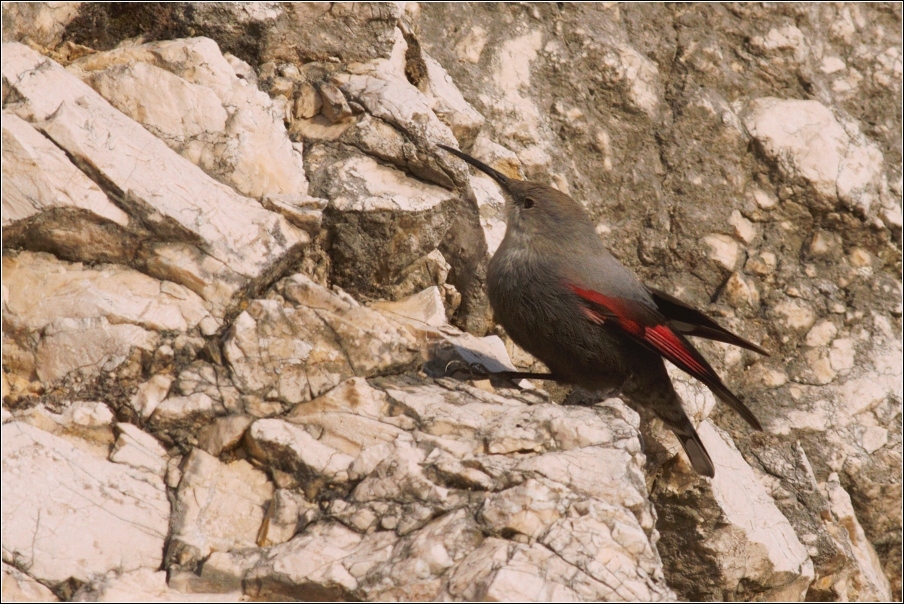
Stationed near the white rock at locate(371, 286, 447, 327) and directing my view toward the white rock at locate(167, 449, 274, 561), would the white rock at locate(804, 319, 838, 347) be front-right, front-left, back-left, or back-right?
back-left

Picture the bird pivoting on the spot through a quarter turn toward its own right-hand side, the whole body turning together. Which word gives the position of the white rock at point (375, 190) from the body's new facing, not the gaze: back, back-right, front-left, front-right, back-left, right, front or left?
left

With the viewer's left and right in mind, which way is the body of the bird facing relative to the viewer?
facing to the left of the viewer

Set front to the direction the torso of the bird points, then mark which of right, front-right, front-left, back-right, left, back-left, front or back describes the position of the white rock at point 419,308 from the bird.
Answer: front

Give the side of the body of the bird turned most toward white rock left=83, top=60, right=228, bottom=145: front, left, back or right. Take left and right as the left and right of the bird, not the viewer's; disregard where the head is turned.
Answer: front

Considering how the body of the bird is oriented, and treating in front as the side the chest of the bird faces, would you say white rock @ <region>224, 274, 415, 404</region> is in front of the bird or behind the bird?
in front

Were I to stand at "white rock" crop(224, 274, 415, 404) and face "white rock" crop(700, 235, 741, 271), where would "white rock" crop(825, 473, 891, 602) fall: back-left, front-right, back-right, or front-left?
front-right

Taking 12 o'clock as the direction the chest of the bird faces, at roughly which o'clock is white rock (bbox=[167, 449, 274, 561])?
The white rock is roughly at 10 o'clock from the bird.

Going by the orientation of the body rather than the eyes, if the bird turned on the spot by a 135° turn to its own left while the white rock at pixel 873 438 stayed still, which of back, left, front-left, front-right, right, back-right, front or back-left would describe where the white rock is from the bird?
left

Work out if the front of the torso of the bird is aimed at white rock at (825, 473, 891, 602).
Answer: no

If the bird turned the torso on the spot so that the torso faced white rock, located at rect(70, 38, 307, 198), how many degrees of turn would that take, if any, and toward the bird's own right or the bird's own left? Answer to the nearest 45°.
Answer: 0° — it already faces it

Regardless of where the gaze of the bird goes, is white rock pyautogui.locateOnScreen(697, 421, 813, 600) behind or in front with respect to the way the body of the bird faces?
behind

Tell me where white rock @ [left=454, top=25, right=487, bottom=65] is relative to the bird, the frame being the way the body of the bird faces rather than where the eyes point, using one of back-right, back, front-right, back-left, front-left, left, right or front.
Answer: front-right

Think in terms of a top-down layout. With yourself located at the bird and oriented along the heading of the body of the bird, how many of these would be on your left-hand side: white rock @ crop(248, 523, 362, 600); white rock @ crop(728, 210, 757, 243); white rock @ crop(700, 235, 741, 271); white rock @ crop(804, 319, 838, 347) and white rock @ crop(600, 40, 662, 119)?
1

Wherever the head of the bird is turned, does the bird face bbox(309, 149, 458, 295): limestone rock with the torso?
yes
